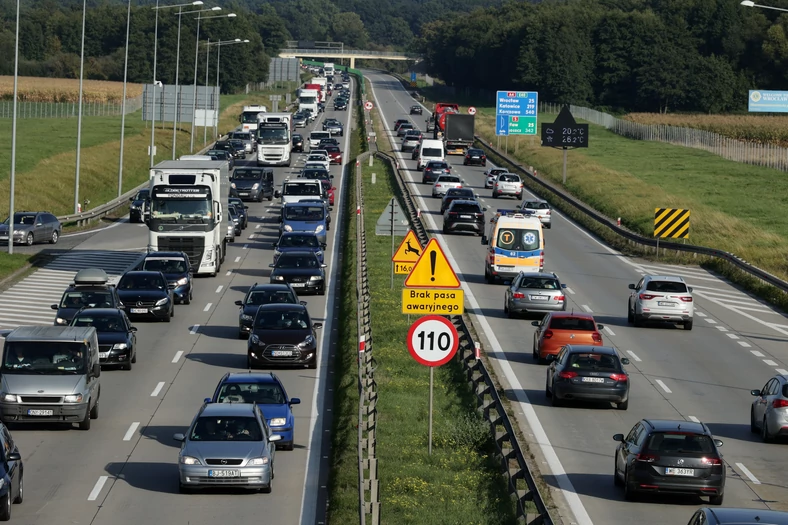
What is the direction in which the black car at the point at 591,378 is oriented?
away from the camera

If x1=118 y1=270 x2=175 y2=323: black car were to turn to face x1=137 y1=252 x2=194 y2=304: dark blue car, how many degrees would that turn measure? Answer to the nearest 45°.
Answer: approximately 135° to its right

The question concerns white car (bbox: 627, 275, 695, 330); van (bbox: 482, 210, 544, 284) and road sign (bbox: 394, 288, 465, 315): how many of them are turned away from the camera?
2

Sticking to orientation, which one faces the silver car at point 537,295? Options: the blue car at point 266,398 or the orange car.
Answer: the orange car

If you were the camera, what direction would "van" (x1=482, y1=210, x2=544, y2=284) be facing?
facing away from the viewer

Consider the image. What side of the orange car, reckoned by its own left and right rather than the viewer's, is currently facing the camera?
back

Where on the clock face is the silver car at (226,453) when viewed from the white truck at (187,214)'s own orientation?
The silver car is roughly at 12 o'clock from the white truck.

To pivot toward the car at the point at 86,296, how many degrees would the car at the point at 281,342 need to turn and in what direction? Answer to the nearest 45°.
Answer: approximately 135° to its right

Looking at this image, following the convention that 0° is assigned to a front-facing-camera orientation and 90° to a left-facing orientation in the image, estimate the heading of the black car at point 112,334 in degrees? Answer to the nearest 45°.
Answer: approximately 0°

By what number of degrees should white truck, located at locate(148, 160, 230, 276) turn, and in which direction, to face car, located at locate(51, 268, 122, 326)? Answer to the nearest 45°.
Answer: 0° — it already faces it

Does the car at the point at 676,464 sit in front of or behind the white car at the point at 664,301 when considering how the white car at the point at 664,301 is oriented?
behind

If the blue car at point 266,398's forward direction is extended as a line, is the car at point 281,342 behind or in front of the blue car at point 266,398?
behind

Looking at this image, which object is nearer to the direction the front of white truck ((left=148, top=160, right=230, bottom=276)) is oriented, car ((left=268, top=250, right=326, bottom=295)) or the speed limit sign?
the speed limit sign

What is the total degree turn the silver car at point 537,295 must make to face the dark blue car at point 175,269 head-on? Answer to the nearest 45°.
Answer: approximately 90° to its left

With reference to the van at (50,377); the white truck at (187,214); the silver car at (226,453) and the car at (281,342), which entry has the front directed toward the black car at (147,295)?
the white truck
